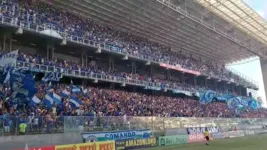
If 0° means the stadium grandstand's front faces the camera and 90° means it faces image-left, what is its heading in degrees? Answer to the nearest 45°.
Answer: approximately 315°

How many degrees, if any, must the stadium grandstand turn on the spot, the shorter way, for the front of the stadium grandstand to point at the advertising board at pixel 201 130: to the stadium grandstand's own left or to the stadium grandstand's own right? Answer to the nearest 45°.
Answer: approximately 45° to the stadium grandstand's own left

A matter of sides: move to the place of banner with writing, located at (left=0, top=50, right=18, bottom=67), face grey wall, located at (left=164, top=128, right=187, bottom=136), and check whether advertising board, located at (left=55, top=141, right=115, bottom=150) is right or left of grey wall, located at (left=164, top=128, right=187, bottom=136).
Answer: right

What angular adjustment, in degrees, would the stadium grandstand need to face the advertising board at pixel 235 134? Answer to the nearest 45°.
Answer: approximately 45° to its left

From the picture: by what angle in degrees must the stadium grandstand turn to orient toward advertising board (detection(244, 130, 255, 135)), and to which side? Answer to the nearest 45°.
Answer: approximately 90° to its left

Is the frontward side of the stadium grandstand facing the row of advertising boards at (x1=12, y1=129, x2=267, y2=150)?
yes

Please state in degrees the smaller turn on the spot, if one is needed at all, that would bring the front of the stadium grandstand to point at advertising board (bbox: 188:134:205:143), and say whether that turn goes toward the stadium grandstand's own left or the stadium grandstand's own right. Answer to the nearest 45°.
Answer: approximately 45° to the stadium grandstand's own left
